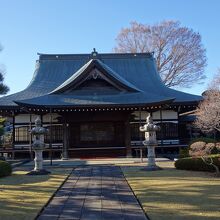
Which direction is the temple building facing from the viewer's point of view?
toward the camera

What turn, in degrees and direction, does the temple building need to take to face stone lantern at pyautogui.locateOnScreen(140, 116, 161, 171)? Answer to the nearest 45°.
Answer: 0° — it already faces it

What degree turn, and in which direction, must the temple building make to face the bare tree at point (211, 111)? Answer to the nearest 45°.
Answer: approximately 45° to its left

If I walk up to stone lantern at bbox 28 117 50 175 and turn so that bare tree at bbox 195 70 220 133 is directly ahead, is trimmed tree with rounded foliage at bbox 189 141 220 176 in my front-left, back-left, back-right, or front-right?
front-right

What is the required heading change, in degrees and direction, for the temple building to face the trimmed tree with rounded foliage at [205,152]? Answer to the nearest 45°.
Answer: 0° — it already faces it

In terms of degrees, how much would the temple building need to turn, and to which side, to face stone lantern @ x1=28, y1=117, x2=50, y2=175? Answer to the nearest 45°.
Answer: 0° — it already faces it

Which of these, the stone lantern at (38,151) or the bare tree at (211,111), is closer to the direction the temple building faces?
the stone lantern

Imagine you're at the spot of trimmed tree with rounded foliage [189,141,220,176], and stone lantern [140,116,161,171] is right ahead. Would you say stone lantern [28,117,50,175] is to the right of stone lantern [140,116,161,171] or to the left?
left

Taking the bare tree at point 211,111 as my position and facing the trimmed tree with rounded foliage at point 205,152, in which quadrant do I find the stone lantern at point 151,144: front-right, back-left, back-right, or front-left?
front-right

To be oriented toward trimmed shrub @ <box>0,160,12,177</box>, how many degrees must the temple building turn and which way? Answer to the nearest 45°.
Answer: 0° — it already faces it

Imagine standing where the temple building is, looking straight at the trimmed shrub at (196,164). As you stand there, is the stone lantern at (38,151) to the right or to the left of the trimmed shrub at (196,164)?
right
